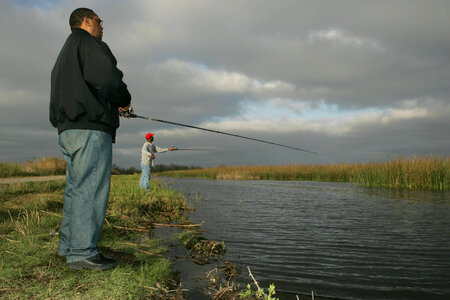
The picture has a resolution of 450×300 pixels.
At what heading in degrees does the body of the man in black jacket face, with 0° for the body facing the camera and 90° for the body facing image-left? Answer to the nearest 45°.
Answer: approximately 270°
